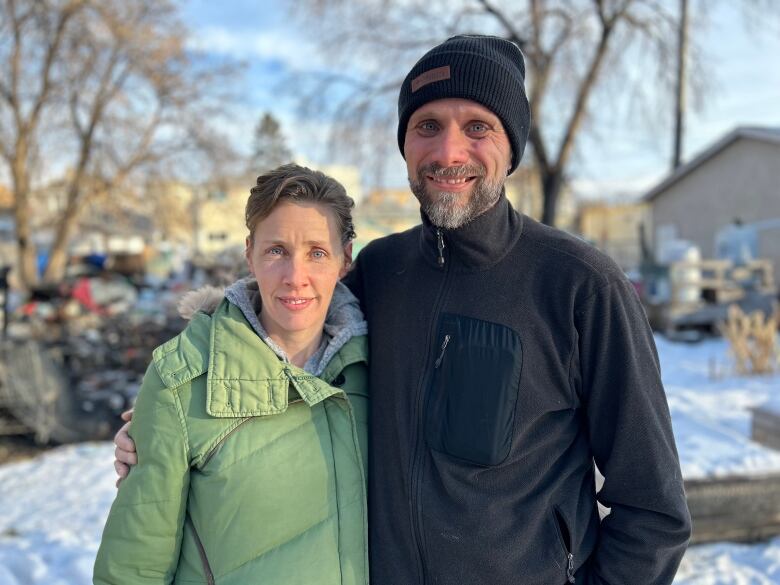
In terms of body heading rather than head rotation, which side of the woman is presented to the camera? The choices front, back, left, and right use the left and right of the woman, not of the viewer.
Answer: front

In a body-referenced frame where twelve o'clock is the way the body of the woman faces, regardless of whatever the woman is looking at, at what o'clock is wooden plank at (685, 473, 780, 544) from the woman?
The wooden plank is roughly at 8 o'clock from the woman.

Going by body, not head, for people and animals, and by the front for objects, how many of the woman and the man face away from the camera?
0

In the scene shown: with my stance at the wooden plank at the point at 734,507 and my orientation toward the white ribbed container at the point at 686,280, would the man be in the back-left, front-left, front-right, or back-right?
back-left

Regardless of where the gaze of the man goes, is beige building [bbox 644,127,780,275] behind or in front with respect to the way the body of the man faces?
behind

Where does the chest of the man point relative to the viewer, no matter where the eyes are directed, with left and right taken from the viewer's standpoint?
facing the viewer and to the left of the viewer

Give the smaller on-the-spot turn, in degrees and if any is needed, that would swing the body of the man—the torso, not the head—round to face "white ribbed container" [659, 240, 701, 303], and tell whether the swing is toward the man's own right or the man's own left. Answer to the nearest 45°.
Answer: approximately 180°

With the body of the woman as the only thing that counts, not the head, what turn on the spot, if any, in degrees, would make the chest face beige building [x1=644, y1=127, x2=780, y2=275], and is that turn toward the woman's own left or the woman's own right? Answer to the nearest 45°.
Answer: approximately 135° to the woman's own left

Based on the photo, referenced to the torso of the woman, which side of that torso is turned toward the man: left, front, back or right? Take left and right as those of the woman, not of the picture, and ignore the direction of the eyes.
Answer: left

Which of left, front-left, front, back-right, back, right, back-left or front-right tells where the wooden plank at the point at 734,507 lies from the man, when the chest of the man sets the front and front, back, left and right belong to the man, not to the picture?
back
